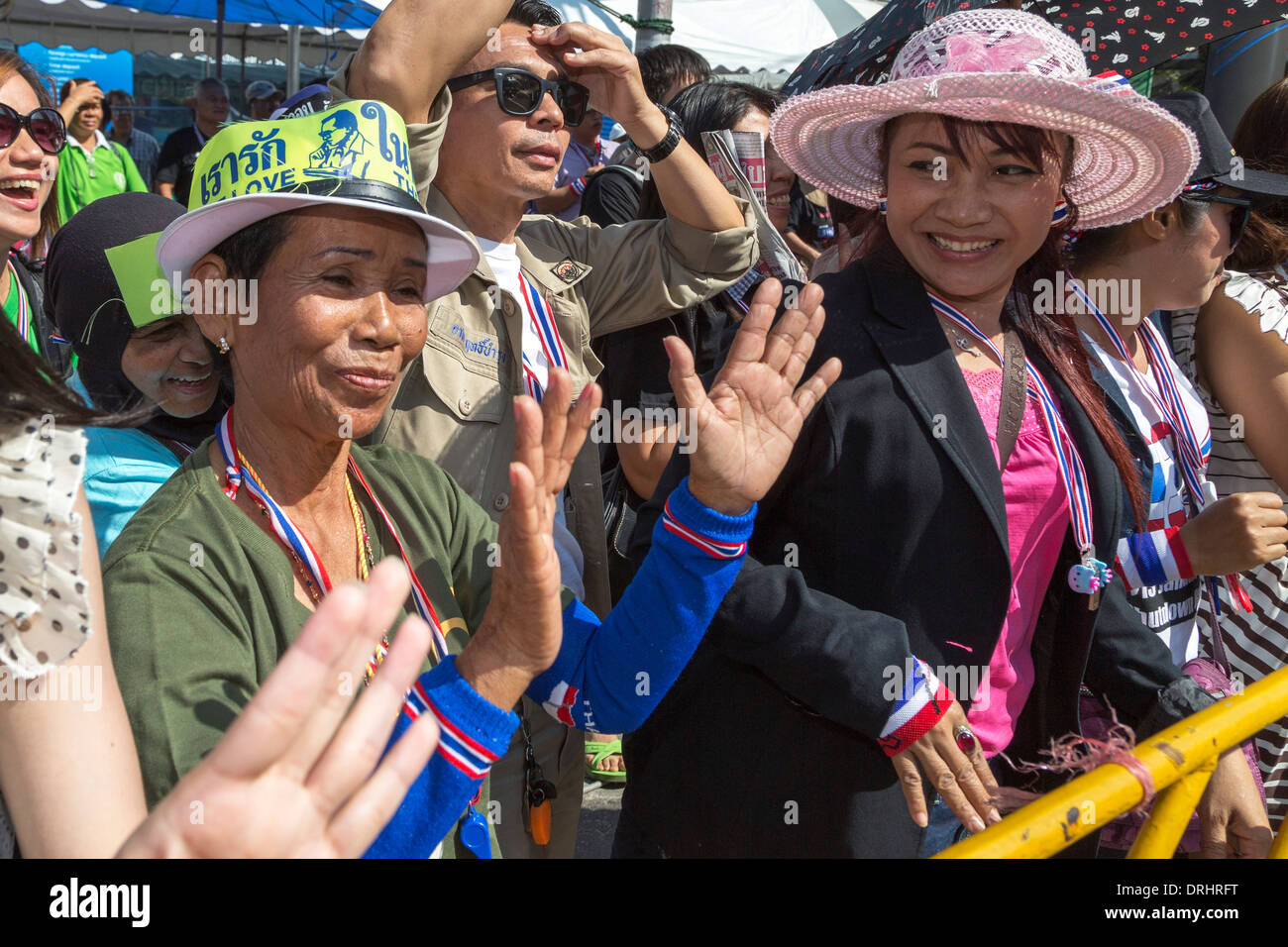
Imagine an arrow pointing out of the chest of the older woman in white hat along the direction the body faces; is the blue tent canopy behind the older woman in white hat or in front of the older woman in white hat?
behind

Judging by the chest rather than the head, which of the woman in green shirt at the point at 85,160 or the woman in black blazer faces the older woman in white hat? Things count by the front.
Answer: the woman in green shirt

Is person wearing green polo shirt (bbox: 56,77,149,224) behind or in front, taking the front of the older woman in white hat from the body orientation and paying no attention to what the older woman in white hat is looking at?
behind
